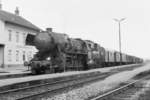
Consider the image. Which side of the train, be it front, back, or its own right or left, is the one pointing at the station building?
right

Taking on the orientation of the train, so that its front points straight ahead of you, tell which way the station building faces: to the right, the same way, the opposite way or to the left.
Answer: to the left

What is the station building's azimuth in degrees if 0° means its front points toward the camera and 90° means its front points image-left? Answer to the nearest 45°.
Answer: approximately 315°

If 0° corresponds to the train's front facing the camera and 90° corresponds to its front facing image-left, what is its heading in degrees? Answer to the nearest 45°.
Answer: approximately 45°
